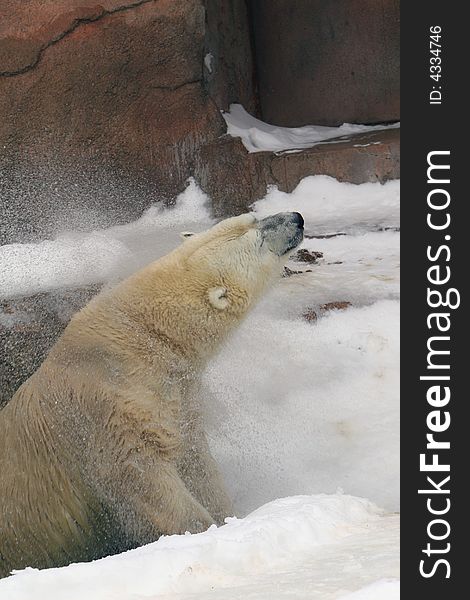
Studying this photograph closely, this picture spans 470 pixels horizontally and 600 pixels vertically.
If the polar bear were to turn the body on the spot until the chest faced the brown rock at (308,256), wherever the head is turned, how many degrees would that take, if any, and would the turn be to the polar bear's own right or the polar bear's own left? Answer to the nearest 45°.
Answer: approximately 45° to the polar bear's own left

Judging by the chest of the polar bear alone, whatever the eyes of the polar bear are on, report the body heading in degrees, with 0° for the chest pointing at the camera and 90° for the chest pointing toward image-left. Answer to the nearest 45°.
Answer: approximately 270°

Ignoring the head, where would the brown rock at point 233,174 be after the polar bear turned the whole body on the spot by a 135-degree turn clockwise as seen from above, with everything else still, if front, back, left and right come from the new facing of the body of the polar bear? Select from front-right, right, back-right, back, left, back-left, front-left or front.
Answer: back-right

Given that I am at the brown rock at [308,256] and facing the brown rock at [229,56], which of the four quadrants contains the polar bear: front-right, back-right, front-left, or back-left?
back-left

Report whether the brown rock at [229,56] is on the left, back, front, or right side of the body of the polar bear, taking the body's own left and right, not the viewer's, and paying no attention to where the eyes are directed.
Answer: left

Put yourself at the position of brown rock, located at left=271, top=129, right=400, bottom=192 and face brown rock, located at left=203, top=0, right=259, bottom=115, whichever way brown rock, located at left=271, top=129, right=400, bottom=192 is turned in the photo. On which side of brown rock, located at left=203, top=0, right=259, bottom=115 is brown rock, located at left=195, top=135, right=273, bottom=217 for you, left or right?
left

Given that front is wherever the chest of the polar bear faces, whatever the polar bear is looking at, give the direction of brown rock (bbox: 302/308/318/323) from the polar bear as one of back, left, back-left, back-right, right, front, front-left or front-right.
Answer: front-left
